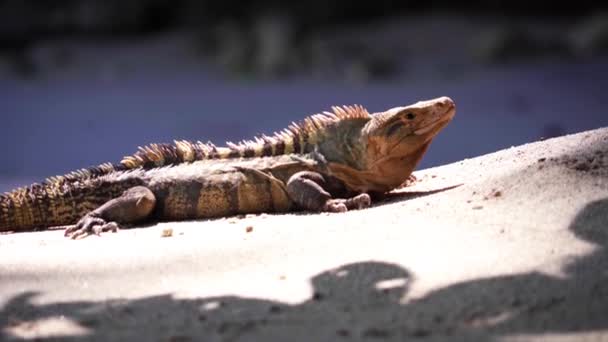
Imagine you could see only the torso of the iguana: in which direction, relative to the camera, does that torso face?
to the viewer's right
